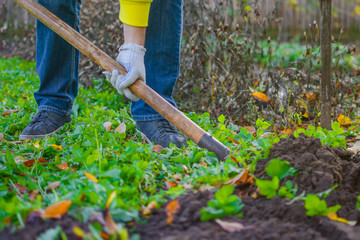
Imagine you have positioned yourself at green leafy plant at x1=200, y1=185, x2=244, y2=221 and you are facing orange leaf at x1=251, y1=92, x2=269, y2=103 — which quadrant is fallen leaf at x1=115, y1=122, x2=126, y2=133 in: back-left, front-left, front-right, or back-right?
front-left

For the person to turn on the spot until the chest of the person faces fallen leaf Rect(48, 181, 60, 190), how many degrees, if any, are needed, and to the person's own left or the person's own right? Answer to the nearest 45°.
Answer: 0° — they already face it

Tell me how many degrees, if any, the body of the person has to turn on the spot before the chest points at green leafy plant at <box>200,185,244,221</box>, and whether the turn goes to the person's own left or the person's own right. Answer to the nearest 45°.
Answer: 0° — they already face it

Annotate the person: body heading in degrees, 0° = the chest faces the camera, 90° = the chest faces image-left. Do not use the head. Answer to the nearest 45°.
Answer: approximately 0°

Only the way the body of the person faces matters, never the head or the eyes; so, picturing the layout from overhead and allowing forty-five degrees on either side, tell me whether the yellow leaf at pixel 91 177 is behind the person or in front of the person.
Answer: in front

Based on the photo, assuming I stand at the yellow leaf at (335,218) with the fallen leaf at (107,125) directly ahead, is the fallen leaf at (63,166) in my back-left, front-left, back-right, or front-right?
front-left

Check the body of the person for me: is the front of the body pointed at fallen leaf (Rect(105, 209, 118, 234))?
yes

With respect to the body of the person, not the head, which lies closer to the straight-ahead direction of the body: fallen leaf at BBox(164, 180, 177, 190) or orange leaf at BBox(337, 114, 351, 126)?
the fallen leaf

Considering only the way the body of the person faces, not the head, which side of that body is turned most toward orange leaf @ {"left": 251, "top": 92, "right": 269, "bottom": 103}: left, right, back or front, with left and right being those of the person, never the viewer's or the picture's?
left

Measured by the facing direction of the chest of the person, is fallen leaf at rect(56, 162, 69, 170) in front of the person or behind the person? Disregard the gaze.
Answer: in front

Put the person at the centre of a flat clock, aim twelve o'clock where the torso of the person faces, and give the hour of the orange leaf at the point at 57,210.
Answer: The orange leaf is roughly at 12 o'clock from the person.
